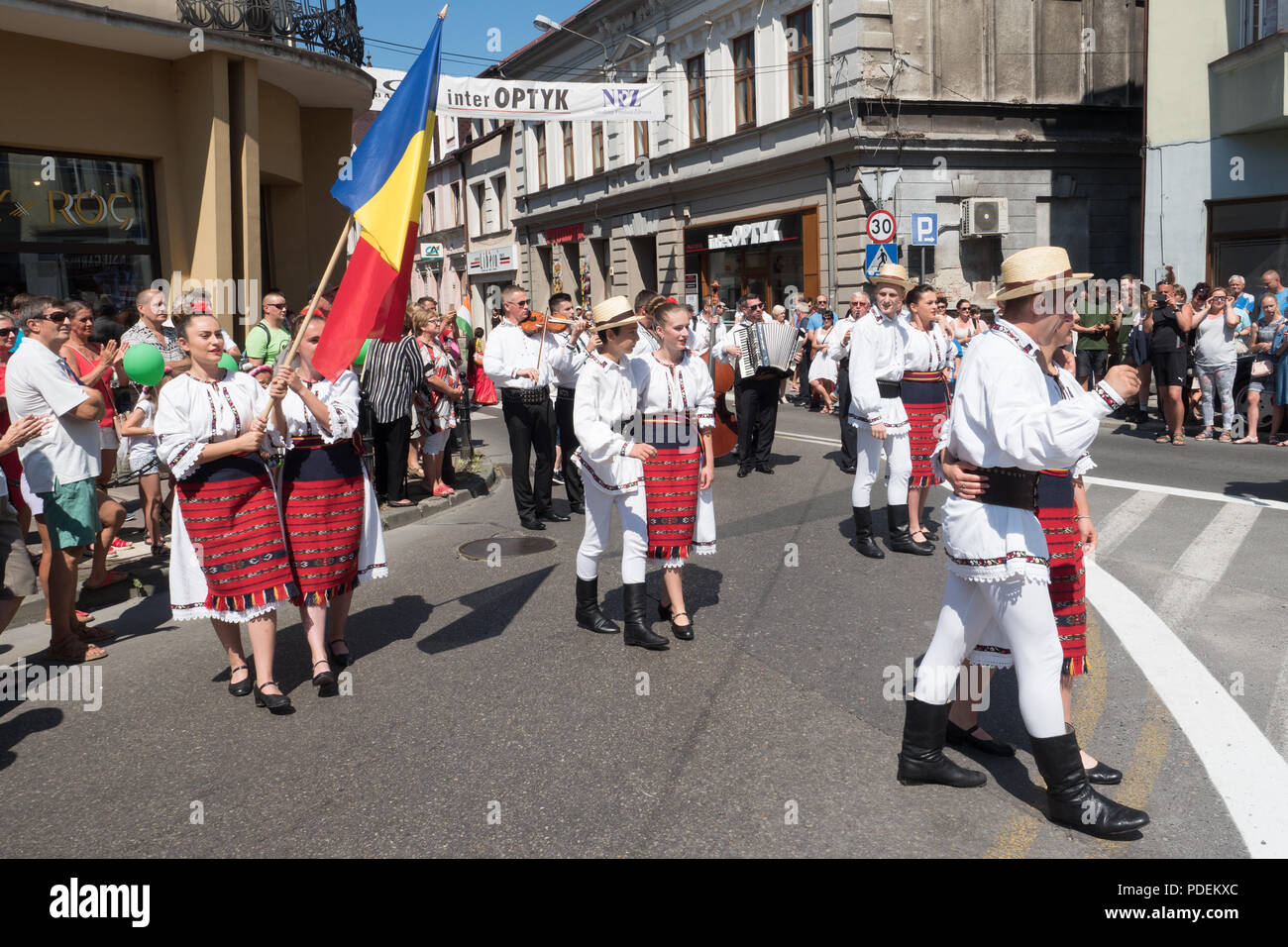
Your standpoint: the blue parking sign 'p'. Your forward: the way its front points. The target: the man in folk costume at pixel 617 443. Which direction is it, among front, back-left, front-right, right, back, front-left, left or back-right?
front

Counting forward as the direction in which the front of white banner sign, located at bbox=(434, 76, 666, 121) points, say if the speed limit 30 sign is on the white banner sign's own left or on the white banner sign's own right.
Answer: on the white banner sign's own left

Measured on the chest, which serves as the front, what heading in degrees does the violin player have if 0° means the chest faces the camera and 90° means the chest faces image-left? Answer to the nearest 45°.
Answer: approximately 315°

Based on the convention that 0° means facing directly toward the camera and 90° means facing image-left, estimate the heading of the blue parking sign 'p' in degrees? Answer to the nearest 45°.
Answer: approximately 0°

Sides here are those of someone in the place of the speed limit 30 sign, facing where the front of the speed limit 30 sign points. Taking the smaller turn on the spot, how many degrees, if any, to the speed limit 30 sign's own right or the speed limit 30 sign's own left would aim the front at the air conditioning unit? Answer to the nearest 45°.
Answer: approximately 135° to the speed limit 30 sign's own left

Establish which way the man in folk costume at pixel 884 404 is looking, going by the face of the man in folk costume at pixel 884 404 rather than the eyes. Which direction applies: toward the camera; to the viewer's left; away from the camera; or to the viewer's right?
toward the camera

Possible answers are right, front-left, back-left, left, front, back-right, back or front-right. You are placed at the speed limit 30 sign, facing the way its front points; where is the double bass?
front

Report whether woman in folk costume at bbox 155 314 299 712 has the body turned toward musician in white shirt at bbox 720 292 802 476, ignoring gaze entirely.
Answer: no

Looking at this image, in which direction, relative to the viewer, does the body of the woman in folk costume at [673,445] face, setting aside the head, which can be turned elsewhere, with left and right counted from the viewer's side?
facing the viewer

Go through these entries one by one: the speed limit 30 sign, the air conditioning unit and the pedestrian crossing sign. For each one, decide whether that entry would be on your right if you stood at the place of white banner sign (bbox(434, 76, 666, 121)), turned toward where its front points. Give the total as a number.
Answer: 0

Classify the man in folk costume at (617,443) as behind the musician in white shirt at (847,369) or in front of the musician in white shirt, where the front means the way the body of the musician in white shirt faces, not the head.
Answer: in front

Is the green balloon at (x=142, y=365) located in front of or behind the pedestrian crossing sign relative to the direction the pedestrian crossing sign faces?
in front

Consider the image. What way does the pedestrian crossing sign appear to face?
toward the camera

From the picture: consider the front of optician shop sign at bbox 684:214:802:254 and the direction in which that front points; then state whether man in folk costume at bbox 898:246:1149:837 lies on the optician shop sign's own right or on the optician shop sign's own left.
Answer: on the optician shop sign's own left

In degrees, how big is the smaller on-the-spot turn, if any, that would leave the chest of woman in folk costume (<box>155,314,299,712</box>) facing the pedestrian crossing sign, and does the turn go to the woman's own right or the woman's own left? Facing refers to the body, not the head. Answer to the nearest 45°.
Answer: approximately 90° to the woman's own left

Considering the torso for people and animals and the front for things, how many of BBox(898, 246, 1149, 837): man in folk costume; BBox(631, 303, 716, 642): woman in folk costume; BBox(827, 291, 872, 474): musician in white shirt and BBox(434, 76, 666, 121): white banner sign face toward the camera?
3

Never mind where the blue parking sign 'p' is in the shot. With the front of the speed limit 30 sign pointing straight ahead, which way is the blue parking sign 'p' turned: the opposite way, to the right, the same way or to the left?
the same way

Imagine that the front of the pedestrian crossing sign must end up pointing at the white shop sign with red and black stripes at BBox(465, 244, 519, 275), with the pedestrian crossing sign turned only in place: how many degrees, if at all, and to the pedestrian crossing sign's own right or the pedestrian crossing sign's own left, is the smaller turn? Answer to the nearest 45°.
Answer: approximately 135° to the pedestrian crossing sign's own right

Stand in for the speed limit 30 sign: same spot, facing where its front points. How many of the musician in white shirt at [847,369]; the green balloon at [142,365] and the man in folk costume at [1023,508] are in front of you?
3

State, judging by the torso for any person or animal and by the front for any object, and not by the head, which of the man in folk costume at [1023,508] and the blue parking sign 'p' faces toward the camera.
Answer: the blue parking sign 'p'
